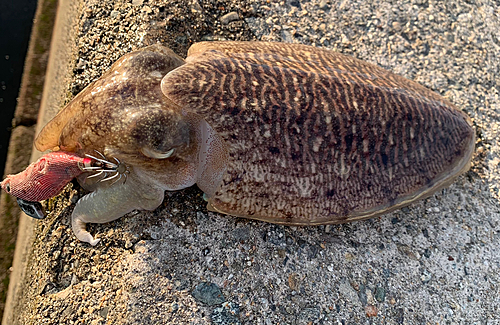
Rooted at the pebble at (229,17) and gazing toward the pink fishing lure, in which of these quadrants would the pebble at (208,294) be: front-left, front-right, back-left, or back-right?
front-left

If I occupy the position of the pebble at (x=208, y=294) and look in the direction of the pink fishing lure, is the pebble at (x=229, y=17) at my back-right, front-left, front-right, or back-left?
front-right

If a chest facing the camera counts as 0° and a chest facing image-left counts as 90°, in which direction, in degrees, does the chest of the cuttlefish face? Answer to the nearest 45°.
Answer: approximately 90°

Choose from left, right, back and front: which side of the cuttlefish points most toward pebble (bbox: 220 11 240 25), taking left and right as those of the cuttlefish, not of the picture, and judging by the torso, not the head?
right
